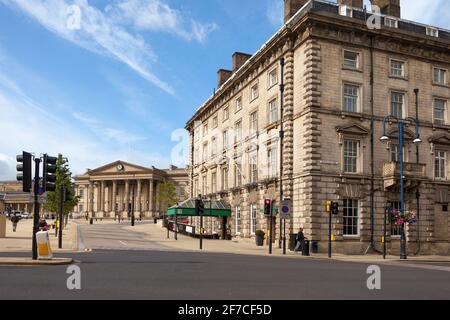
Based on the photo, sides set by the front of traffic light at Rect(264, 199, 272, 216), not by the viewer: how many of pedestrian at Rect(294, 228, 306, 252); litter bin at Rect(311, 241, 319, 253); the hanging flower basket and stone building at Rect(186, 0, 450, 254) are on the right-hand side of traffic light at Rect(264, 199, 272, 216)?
0

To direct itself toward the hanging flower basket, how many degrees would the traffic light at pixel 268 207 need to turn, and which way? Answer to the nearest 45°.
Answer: approximately 90° to its left

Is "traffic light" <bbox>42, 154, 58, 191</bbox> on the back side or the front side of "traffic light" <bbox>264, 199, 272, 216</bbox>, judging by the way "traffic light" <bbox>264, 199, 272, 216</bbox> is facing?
on the front side

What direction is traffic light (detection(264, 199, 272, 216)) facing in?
toward the camera

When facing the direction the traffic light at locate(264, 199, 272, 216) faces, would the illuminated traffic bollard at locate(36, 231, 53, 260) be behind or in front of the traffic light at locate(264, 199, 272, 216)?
in front

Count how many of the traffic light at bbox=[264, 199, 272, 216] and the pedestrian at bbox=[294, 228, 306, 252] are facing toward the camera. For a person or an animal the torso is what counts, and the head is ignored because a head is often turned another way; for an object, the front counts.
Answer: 1

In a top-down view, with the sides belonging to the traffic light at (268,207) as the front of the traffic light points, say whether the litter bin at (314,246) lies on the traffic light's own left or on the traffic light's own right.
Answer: on the traffic light's own left
